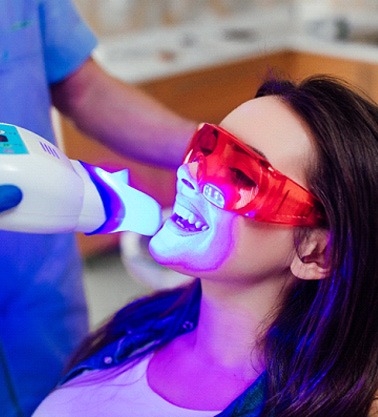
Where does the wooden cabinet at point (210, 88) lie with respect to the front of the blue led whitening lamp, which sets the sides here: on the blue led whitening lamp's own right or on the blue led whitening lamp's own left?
on the blue led whitening lamp's own left

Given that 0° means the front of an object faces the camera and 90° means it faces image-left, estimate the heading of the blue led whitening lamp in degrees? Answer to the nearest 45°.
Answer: approximately 270°

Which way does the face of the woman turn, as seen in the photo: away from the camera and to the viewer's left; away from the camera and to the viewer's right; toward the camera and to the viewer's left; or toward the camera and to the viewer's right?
toward the camera and to the viewer's left

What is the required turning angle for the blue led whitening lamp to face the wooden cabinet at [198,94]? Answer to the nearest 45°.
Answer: approximately 90° to its left
